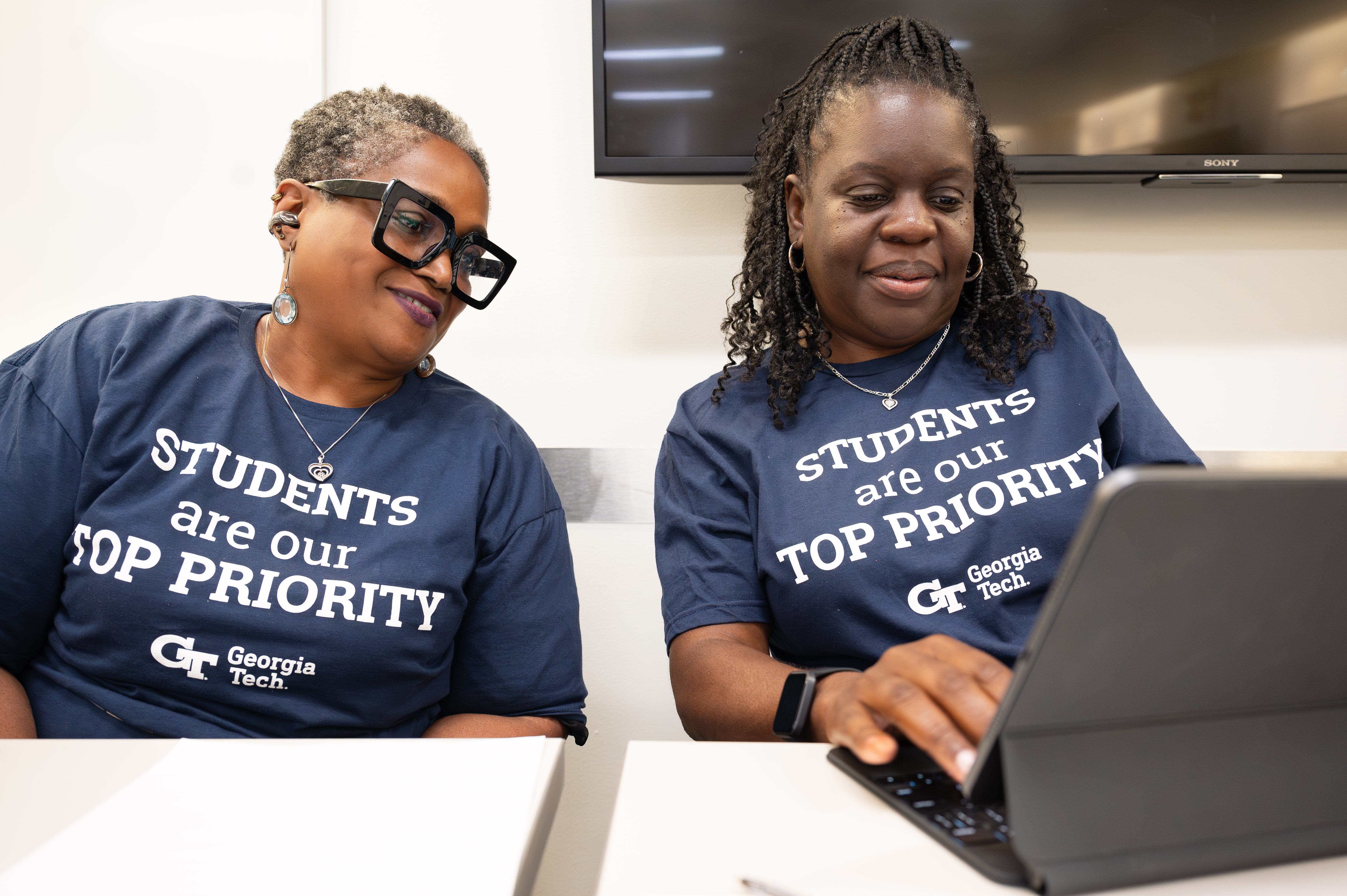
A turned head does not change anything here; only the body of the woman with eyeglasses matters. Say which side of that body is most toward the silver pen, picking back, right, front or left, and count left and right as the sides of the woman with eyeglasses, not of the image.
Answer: front

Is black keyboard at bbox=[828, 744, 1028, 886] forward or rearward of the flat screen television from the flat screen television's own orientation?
forward

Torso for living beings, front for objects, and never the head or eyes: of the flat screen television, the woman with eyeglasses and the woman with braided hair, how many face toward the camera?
3

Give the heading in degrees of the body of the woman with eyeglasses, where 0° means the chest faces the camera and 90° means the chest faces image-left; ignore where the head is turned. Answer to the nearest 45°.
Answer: approximately 0°

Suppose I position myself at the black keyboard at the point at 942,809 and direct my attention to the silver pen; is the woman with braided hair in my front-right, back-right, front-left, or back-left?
back-right

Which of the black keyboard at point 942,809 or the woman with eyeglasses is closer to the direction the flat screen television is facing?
the black keyboard

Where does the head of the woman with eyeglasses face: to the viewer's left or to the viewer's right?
to the viewer's right

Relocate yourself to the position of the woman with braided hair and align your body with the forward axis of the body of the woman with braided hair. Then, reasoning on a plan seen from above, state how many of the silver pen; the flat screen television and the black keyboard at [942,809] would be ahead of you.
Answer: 2

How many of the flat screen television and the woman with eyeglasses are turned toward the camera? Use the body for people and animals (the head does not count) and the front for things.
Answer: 2

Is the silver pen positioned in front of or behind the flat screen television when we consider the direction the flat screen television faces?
in front
